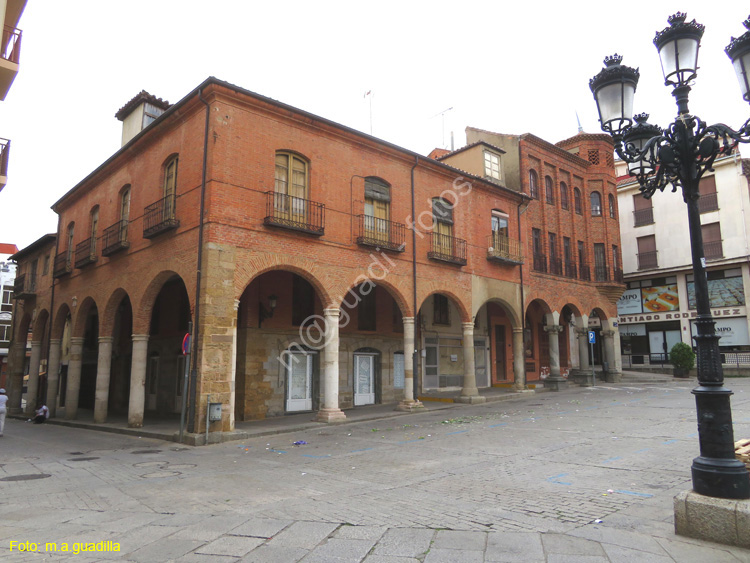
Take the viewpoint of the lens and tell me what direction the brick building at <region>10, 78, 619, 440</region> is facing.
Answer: facing the viewer and to the right of the viewer

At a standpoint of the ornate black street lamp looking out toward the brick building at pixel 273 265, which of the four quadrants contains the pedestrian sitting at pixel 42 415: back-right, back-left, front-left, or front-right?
front-left

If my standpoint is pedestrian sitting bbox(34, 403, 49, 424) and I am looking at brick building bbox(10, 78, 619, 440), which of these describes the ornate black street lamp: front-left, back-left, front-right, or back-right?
front-right

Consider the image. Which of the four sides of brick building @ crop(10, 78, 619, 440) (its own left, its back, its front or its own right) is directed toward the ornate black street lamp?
front

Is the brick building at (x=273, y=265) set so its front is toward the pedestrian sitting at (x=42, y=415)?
no
